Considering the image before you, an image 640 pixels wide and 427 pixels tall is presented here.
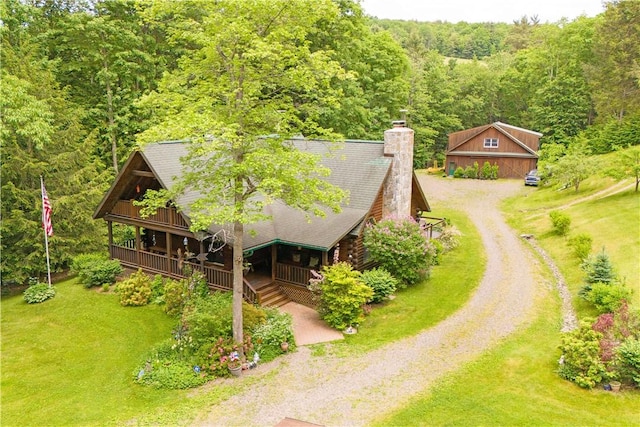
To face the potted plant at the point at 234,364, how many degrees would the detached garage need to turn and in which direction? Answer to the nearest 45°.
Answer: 0° — it already faces it

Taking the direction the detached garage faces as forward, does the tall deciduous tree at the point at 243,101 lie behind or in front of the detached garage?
in front

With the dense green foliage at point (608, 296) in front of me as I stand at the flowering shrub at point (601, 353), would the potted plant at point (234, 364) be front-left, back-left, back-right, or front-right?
back-left

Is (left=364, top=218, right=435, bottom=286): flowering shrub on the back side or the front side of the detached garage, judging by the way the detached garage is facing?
on the front side

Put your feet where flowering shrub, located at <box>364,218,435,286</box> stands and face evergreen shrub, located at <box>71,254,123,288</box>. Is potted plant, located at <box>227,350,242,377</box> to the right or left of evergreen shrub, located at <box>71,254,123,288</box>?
left

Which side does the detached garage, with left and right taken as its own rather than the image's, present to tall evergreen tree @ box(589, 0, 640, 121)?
left

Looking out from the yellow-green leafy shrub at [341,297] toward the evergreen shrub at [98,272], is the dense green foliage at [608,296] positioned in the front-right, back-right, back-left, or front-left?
back-right

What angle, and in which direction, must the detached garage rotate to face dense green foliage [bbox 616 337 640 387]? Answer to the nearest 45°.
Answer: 0° — it already faces it

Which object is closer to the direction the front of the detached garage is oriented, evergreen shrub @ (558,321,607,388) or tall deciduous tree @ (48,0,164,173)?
the evergreen shrub

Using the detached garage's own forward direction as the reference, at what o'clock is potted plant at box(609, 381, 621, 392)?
The potted plant is roughly at 12 o'clock from the detached garage.

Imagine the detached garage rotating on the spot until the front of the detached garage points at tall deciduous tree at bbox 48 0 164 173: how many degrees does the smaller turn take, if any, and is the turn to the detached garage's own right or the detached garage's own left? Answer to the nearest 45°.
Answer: approximately 45° to the detached garage's own right
